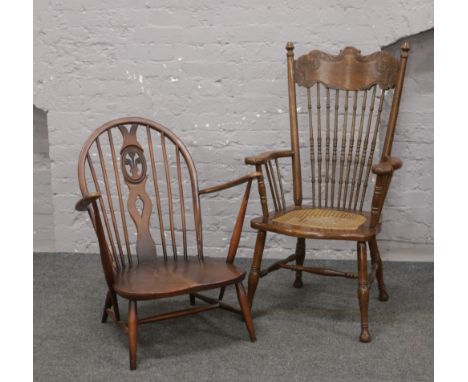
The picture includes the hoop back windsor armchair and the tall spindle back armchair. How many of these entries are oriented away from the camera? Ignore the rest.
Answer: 0

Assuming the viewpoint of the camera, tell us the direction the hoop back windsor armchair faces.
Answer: facing the viewer and to the right of the viewer

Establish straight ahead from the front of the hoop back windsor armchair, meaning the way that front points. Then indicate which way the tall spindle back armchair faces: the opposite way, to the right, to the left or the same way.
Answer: to the right

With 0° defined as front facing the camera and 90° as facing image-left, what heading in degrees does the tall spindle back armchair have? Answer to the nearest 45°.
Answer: approximately 45°

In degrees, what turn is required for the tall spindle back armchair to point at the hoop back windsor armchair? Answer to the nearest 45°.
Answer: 0° — it already faces it
